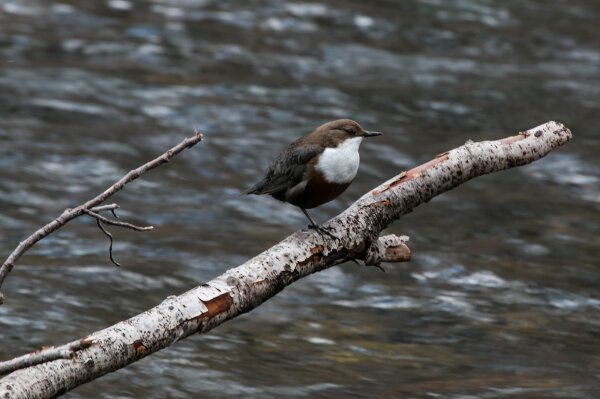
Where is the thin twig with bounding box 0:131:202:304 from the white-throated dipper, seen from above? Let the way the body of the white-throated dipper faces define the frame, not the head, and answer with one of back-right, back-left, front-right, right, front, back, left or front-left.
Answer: back-right

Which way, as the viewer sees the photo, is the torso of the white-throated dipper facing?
to the viewer's right
